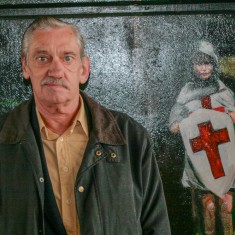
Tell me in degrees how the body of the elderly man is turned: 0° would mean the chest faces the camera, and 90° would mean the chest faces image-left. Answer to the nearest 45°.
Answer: approximately 0°
